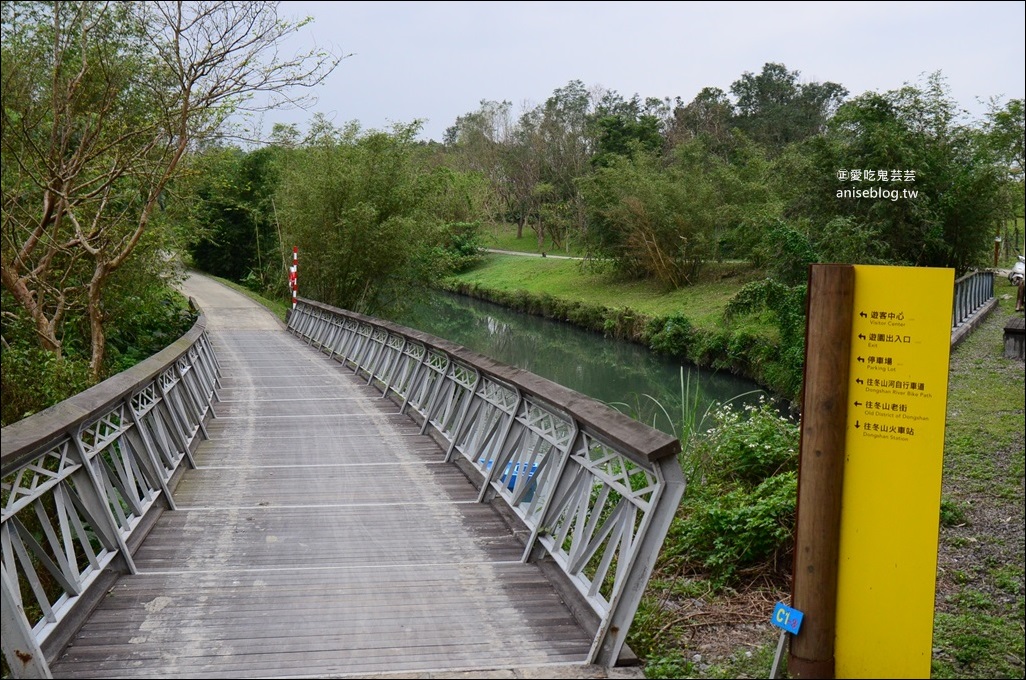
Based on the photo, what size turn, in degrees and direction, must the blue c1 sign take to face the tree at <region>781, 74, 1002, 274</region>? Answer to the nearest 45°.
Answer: approximately 180°

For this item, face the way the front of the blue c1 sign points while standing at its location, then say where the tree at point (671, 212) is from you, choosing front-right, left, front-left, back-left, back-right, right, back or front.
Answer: back

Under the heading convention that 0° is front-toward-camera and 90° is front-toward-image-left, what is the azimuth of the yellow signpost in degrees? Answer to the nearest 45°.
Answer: approximately 0°

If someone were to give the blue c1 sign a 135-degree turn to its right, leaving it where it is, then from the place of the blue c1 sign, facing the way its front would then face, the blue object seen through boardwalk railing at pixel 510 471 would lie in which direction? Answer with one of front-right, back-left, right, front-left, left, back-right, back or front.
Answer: front

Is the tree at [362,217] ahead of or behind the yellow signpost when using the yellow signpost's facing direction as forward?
behind

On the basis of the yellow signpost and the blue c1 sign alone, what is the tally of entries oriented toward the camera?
2

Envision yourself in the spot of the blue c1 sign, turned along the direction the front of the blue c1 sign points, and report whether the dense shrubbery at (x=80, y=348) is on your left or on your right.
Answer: on your right

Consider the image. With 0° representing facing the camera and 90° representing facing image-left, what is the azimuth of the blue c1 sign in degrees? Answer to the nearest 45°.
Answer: approximately 0°

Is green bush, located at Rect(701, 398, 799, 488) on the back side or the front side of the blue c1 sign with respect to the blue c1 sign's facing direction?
on the back side

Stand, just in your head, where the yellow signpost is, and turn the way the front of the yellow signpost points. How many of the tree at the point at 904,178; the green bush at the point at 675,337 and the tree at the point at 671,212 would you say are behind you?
3

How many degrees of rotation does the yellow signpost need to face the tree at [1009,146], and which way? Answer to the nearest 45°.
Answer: approximately 180°
